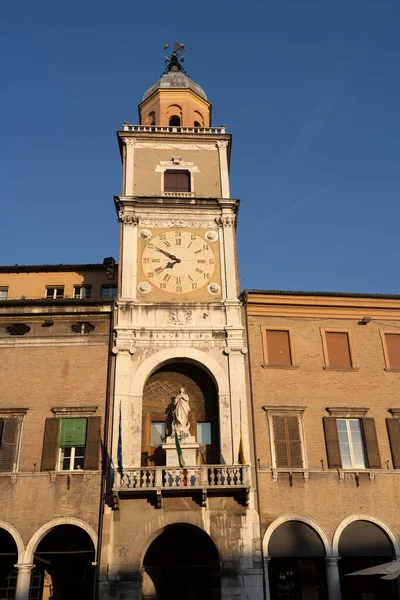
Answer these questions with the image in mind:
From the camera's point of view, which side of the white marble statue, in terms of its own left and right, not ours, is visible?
front

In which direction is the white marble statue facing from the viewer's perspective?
toward the camera
